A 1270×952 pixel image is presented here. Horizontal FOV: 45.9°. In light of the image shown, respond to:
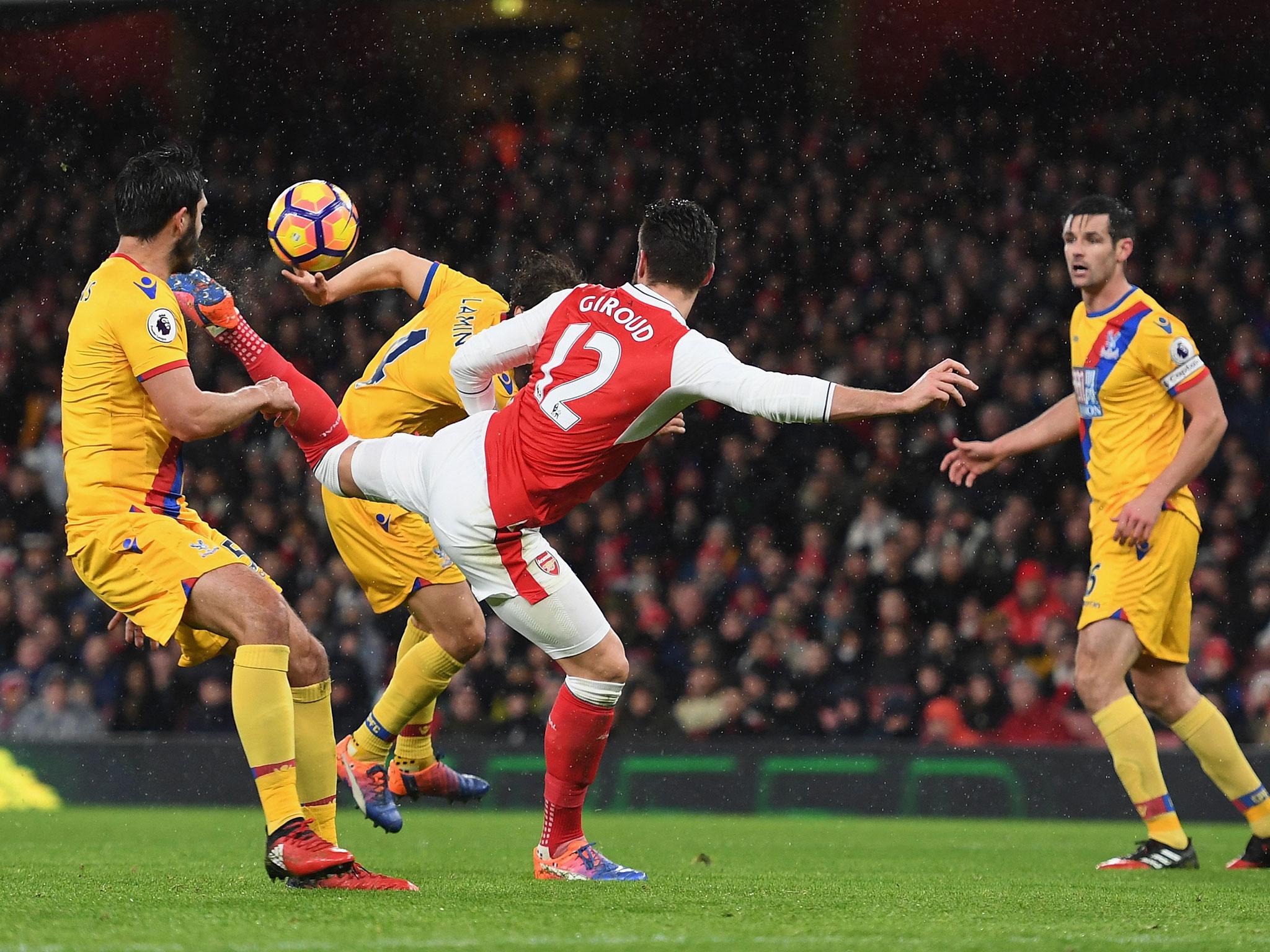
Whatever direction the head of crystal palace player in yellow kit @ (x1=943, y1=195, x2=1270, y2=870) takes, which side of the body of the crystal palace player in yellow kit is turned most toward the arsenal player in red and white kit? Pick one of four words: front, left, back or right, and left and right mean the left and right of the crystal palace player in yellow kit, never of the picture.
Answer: front

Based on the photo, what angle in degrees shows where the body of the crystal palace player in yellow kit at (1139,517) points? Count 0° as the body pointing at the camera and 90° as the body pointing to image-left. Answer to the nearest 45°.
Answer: approximately 45°

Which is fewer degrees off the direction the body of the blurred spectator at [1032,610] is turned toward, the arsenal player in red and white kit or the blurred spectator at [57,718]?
the arsenal player in red and white kit

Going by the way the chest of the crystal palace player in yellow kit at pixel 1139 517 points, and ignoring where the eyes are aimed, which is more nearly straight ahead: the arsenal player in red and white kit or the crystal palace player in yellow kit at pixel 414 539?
the arsenal player in red and white kit

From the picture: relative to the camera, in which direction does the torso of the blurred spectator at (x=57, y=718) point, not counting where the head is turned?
toward the camera

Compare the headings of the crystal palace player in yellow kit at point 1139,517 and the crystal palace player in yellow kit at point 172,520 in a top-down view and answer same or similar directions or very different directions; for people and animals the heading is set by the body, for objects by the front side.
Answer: very different directions

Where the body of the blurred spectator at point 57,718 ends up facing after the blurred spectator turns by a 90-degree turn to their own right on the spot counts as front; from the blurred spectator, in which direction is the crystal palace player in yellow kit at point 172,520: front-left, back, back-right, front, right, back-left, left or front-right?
left

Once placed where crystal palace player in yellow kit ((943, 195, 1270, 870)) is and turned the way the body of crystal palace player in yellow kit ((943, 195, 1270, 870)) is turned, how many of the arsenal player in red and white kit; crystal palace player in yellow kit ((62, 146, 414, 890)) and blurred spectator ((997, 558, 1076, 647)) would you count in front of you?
2

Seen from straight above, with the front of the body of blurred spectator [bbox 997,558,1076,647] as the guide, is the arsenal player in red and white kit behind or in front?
in front

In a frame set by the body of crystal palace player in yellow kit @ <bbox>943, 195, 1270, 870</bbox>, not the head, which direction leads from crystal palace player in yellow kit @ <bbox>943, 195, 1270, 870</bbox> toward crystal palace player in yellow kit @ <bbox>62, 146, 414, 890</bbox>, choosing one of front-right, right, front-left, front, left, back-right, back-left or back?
front

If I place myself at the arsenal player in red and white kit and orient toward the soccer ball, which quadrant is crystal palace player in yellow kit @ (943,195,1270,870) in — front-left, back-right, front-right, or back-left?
back-right

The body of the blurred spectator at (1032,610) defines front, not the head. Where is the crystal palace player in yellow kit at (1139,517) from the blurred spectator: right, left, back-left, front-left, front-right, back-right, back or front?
front

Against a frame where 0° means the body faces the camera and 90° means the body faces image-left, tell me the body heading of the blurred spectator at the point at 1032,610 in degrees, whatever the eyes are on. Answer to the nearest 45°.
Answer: approximately 0°

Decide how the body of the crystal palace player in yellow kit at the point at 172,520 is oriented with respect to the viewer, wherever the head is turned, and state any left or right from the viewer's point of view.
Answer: facing to the right of the viewer

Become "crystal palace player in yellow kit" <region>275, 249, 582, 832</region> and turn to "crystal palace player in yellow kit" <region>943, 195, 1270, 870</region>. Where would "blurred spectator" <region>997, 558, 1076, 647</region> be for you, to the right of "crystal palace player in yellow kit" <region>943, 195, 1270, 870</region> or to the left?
left

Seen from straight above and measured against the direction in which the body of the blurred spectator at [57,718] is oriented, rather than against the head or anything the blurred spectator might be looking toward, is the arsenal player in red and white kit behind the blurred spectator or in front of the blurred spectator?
in front

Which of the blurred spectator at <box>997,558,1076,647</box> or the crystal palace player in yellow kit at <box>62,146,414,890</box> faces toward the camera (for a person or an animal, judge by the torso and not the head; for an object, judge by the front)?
the blurred spectator
